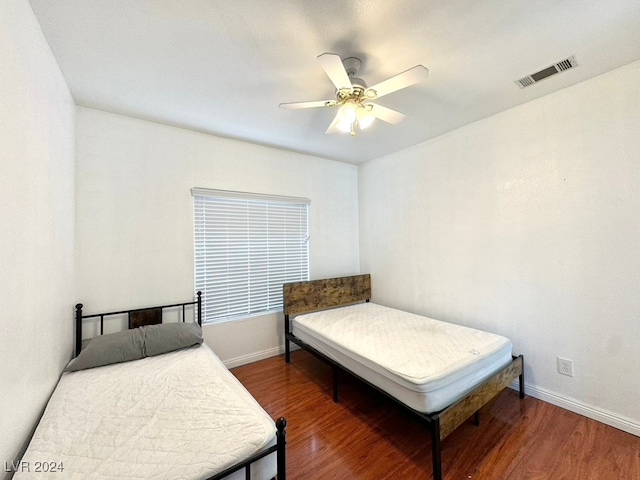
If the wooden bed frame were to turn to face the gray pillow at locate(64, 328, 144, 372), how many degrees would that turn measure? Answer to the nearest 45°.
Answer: approximately 90° to its right

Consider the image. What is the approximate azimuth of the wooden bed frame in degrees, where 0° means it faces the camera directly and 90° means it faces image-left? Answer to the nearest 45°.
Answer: approximately 315°

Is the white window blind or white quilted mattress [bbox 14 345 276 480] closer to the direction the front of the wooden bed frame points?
the white quilted mattress

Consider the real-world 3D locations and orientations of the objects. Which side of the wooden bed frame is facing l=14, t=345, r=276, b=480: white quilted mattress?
right

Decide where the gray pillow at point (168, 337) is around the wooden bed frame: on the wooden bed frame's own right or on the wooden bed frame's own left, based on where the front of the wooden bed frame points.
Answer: on the wooden bed frame's own right

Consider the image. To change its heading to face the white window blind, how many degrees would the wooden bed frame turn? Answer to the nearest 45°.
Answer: approximately 135° to its right
